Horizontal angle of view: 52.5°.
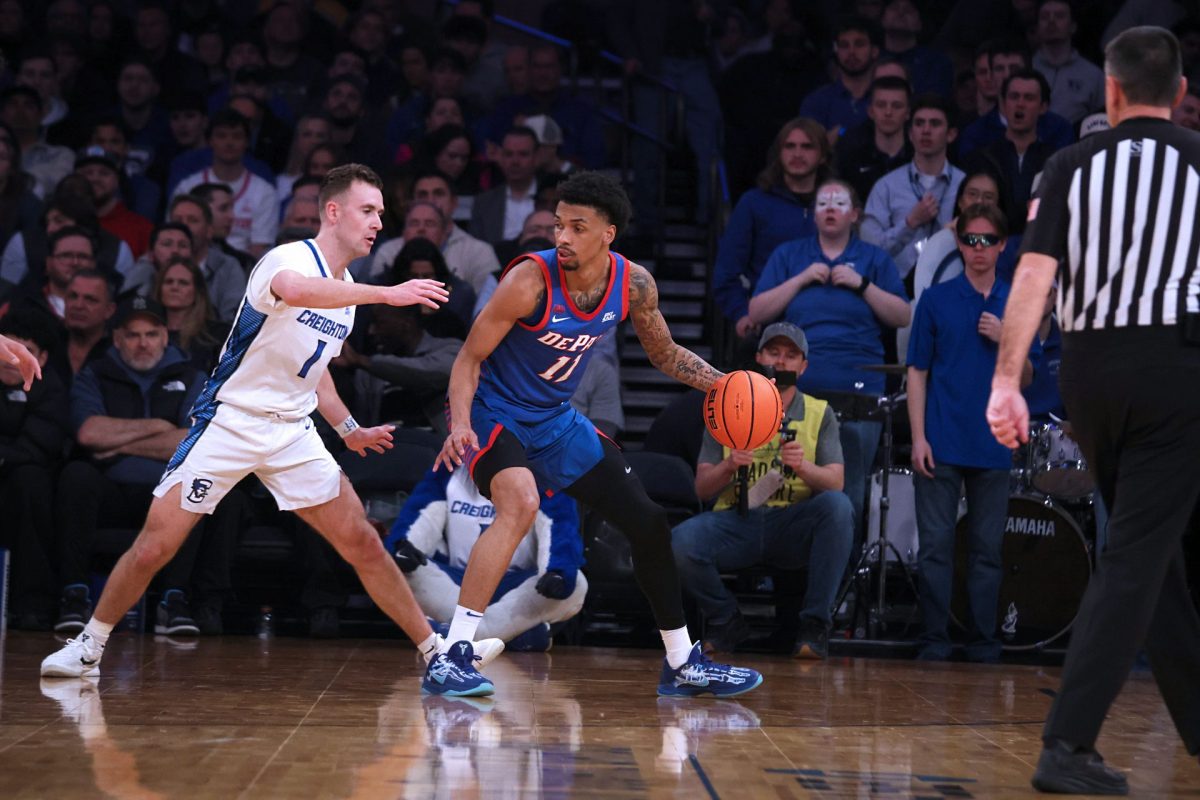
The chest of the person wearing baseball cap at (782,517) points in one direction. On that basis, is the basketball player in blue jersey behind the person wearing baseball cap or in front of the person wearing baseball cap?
in front

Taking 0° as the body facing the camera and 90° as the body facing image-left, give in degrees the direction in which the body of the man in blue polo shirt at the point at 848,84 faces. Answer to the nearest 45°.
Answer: approximately 0°

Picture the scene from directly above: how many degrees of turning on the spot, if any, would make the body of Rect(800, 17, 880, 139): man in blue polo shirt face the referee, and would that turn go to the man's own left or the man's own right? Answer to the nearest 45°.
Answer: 0° — they already face them

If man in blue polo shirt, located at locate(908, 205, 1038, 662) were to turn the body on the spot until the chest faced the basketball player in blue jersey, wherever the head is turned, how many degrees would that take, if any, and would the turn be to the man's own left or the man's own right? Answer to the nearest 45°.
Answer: approximately 45° to the man's own right

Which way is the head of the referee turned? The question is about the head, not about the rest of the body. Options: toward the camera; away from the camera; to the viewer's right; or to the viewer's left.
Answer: away from the camera
